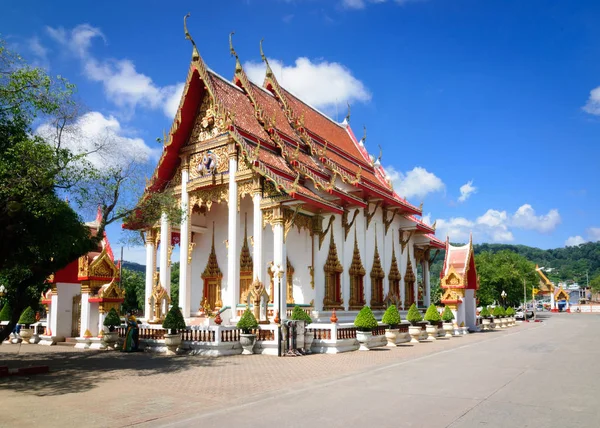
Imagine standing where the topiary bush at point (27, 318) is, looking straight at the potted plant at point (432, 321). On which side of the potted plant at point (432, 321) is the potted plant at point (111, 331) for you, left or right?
right

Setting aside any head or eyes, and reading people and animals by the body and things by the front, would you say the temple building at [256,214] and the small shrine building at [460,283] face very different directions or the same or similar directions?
same or similar directions

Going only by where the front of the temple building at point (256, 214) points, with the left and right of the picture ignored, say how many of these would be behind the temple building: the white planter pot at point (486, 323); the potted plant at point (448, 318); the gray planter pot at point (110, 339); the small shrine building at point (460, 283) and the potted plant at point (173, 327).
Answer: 3

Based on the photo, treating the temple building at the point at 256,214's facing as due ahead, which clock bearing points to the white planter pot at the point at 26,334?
The white planter pot is roughly at 2 o'clock from the temple building.

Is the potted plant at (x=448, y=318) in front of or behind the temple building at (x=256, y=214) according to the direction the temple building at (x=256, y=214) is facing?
behind

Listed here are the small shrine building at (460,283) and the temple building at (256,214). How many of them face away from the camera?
0

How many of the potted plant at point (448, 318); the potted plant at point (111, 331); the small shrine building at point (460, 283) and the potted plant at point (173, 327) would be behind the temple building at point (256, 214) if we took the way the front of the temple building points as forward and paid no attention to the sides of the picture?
2

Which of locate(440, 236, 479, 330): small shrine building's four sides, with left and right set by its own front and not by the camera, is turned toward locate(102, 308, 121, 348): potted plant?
front

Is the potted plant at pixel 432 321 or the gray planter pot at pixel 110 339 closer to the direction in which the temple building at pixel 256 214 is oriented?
the gray planter pot

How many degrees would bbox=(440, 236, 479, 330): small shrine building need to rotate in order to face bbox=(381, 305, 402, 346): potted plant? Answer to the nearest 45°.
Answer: approximately 45° to its left

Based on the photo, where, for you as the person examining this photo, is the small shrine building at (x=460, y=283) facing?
facing the viewer and to the left of the viewer

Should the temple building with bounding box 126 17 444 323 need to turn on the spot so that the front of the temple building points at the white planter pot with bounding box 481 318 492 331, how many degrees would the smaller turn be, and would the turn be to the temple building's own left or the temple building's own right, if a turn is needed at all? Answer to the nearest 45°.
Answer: approximately 180°

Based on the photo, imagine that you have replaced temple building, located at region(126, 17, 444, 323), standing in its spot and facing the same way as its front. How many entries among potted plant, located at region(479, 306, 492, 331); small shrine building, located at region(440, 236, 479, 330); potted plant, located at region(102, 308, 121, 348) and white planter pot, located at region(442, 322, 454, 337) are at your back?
3
